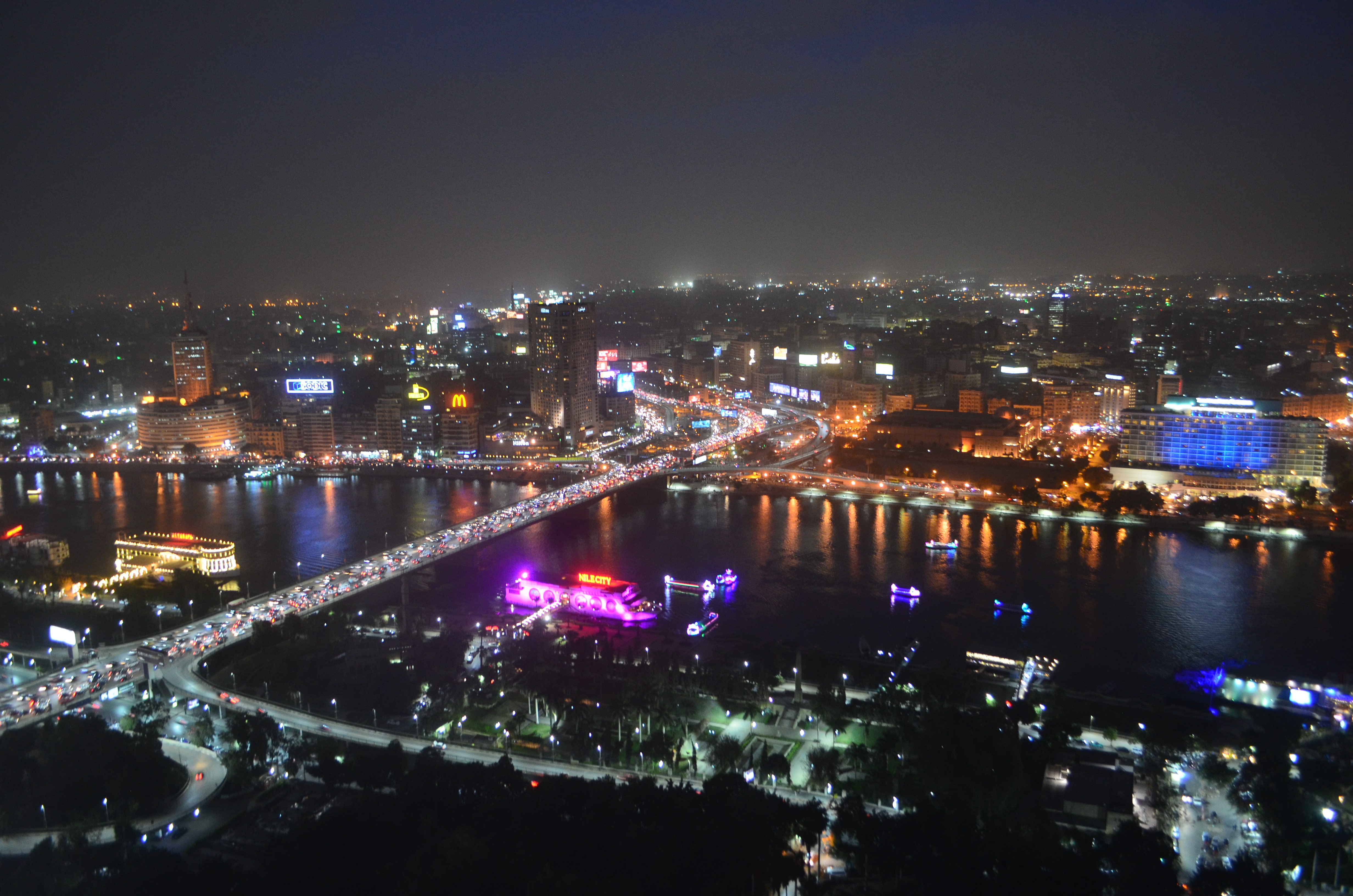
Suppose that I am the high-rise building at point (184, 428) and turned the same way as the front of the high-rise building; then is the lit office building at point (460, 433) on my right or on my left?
on my left

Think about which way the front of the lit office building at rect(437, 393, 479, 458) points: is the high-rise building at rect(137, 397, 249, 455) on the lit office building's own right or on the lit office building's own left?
on the lit office building's own right

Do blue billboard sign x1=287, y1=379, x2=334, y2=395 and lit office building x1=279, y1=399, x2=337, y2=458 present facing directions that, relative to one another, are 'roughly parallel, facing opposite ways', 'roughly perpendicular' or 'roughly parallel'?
roughly parallel

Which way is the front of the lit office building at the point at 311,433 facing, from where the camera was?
facing the viewer

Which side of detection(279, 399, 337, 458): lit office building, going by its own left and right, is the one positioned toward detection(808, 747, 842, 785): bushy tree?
front

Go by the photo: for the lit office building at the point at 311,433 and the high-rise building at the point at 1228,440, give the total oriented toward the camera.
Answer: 2

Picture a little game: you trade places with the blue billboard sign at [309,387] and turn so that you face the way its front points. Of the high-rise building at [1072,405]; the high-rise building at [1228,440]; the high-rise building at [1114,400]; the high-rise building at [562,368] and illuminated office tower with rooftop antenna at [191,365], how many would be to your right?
1

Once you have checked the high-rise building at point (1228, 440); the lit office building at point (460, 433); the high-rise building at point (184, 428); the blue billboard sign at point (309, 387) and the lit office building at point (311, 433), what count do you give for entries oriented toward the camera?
5

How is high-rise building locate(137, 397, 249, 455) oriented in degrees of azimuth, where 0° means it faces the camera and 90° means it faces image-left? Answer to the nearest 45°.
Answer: approximately 0°

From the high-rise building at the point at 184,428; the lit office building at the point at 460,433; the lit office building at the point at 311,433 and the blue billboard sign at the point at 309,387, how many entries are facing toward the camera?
4

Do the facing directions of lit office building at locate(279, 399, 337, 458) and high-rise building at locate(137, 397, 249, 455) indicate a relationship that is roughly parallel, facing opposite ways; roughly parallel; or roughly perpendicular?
roughly parallel

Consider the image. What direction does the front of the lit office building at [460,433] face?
toward the camera

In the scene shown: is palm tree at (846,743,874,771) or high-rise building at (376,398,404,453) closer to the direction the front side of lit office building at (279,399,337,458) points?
the palm tree

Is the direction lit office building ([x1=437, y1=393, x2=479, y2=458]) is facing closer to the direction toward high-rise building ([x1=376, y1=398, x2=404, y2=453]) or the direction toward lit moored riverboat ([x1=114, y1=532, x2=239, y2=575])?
the lit moored riverboat

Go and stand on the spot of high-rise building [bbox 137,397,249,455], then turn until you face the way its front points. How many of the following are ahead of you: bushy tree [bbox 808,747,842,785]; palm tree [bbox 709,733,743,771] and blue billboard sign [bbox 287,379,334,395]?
2
